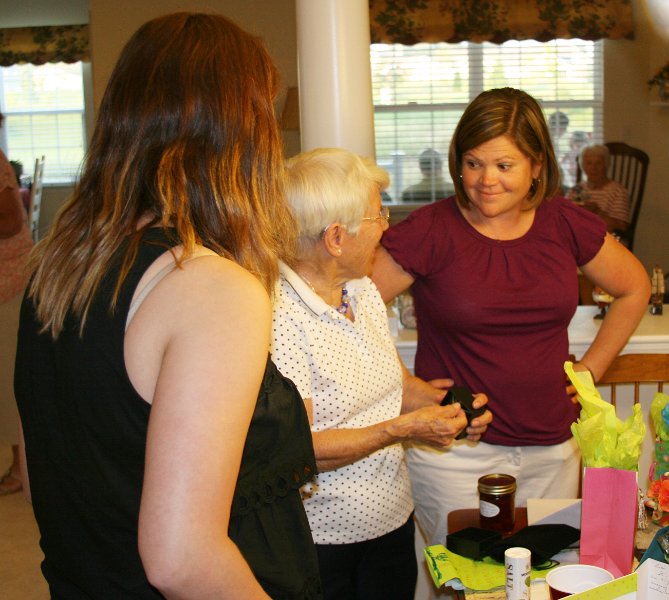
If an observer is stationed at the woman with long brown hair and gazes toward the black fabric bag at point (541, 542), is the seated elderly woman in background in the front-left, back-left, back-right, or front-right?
front-left

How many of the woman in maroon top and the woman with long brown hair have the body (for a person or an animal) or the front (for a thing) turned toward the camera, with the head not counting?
1

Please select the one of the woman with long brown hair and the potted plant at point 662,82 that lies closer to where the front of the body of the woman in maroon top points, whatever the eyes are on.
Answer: the woman with long brown hair

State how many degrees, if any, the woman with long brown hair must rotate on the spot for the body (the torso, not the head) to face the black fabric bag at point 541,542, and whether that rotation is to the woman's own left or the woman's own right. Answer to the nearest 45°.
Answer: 0° — they already face it

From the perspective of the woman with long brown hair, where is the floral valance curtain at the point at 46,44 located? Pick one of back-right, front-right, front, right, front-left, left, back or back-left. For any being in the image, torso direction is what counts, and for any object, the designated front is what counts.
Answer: front-left

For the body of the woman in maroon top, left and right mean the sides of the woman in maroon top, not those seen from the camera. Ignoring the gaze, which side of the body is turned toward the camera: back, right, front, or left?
front

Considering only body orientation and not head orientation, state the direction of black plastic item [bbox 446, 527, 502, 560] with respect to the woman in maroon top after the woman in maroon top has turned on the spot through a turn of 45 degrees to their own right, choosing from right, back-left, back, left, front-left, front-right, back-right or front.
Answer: front-left

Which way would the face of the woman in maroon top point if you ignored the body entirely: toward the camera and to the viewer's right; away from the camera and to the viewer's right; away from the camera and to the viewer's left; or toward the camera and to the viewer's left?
toward the camera and to the viewer's left

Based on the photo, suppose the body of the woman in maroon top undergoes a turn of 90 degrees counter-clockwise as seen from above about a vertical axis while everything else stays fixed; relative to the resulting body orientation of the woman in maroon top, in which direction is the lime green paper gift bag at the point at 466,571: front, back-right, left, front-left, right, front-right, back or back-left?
right

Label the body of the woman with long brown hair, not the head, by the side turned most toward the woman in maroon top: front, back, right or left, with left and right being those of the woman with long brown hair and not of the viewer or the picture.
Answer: front

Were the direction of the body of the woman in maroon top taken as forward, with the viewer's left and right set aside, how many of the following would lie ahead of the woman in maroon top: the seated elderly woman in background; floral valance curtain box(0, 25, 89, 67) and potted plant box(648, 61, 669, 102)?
0

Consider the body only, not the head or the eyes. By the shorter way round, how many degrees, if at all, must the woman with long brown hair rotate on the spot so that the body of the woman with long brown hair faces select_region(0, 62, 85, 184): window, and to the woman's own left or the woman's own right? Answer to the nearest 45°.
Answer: approximately 45° to the woman's own left

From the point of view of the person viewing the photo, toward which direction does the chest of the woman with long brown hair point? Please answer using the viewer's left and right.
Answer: facing away from the viewer and to the right of the viewer
